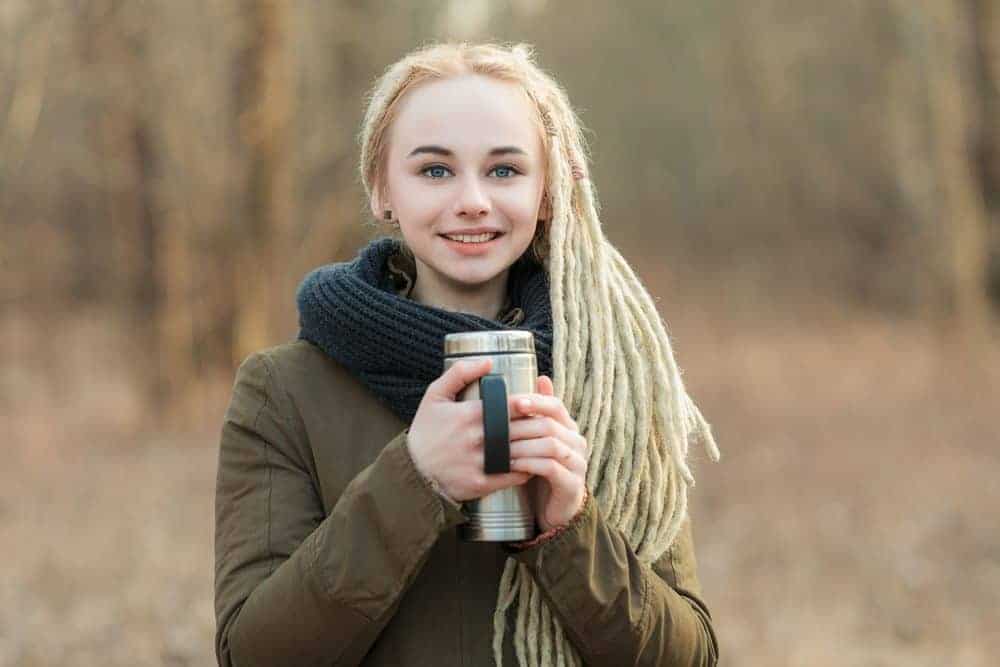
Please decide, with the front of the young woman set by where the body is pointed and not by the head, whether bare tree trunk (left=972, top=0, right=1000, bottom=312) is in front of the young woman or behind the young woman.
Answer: behind

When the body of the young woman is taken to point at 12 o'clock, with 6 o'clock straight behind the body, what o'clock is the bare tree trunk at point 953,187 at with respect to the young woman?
The bare tree trunk is roughly at 7 o'clock from the young woman.

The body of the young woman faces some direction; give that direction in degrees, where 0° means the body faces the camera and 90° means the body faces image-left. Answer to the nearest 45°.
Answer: approximately 0°

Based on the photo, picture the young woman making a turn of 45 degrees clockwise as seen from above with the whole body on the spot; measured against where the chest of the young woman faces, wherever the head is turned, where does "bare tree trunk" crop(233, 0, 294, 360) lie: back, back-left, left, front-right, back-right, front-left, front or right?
back-right
